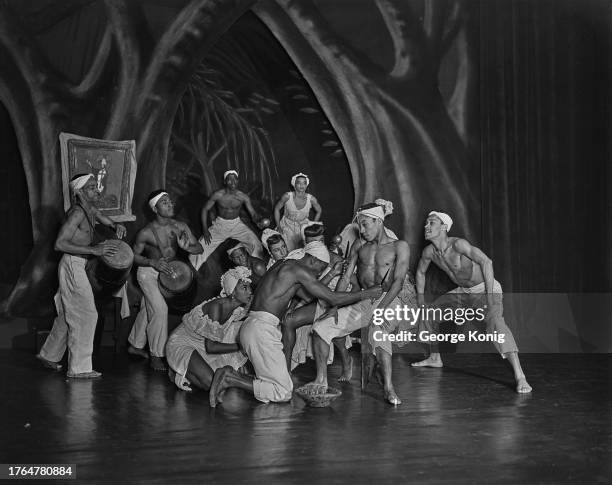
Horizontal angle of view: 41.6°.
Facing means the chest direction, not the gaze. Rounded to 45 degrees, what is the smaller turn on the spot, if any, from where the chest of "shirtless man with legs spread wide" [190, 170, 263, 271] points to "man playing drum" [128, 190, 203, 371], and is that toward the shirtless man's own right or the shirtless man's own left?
approximately 45° to the shirtless man's own right

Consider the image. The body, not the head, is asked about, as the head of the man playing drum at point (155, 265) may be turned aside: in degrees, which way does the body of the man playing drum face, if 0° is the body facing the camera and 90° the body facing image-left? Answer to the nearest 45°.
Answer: approximately 315°

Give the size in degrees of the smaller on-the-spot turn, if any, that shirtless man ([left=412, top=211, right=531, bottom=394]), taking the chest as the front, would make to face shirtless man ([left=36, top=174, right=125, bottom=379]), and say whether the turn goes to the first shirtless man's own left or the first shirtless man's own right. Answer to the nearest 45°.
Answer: approximately 45° to the first shirtless man's own right

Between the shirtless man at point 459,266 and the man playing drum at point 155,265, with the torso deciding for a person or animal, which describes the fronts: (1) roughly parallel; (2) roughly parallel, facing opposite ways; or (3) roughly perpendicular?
roughly perpendicular

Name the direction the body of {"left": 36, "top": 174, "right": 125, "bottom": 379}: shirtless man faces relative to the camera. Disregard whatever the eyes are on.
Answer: to the viewer's right

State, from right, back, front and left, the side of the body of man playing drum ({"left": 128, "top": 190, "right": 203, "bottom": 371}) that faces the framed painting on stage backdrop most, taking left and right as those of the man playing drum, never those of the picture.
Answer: back

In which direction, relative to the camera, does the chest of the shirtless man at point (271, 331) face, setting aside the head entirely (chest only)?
to the viewer's right

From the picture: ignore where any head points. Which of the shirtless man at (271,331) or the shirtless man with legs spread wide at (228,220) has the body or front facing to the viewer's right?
the shirtless man at (271,331)

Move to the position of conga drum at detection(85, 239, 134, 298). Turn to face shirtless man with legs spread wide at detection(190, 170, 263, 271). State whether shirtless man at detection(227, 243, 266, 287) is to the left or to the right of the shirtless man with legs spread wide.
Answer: right
